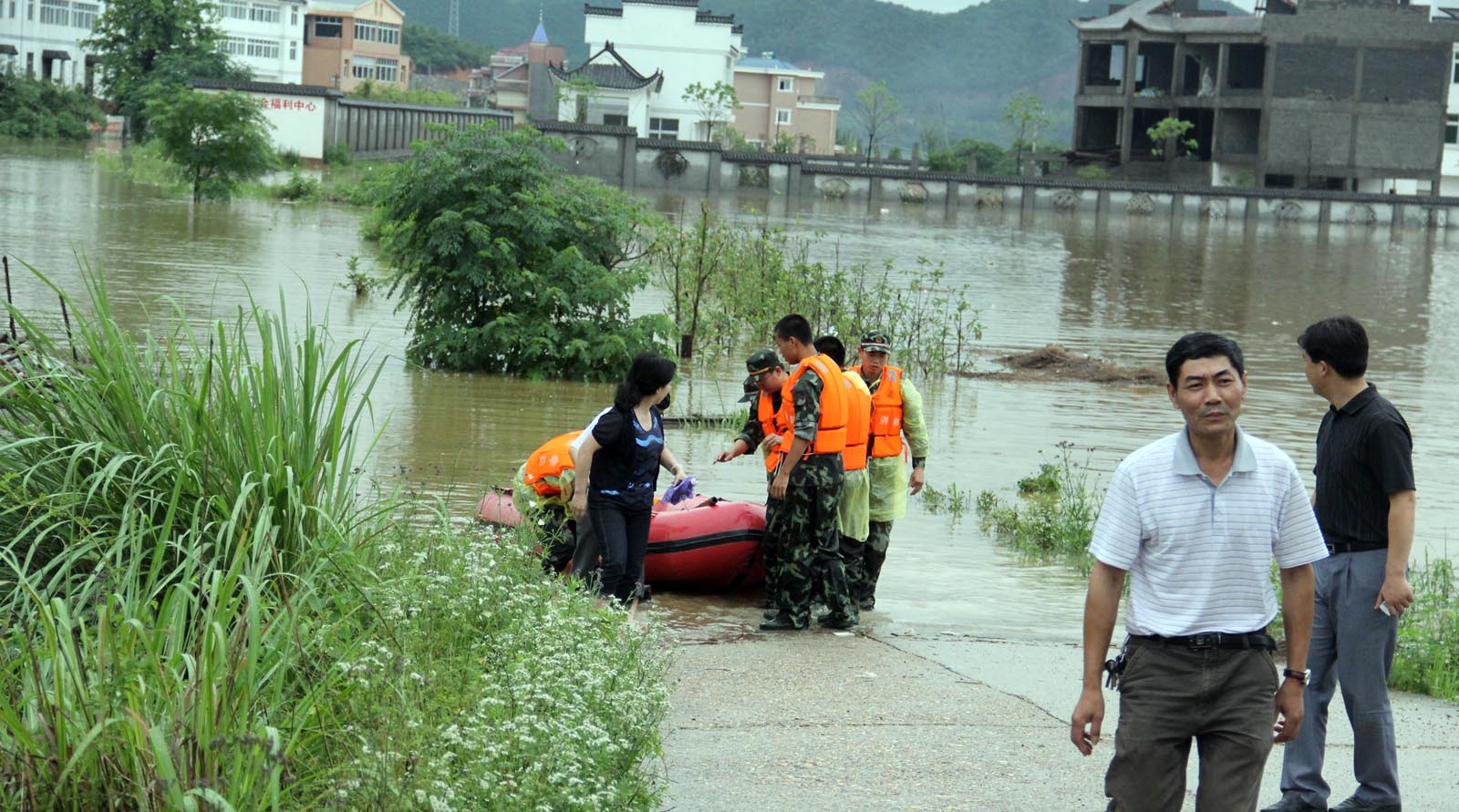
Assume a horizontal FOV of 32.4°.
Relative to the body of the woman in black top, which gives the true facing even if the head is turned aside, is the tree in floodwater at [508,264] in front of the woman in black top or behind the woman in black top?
behind

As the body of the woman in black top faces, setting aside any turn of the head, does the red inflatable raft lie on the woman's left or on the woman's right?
on the woman's left

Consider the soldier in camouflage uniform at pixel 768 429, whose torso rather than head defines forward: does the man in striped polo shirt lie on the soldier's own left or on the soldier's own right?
on the soldier's own left

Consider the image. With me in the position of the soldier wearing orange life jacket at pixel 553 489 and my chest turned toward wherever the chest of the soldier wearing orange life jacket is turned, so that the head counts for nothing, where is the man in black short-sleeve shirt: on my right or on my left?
on my right

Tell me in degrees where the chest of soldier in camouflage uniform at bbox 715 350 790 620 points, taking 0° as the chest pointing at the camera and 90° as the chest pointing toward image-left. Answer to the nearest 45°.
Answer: approximately 45°

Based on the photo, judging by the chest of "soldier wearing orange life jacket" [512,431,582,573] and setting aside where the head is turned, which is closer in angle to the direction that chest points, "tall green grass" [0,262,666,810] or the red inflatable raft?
the red inflatable raft

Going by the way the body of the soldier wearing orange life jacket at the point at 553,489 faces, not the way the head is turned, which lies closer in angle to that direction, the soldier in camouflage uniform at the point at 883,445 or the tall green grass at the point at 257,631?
the soldier in camouflage uniform

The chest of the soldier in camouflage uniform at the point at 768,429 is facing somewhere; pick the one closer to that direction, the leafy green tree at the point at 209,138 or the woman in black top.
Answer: the woman in black top

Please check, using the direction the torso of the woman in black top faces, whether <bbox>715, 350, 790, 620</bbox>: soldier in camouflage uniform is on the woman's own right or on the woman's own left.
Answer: on the woman's own left

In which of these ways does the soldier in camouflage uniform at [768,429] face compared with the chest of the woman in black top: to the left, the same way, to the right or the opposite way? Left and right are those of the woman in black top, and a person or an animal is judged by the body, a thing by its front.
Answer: to the right
